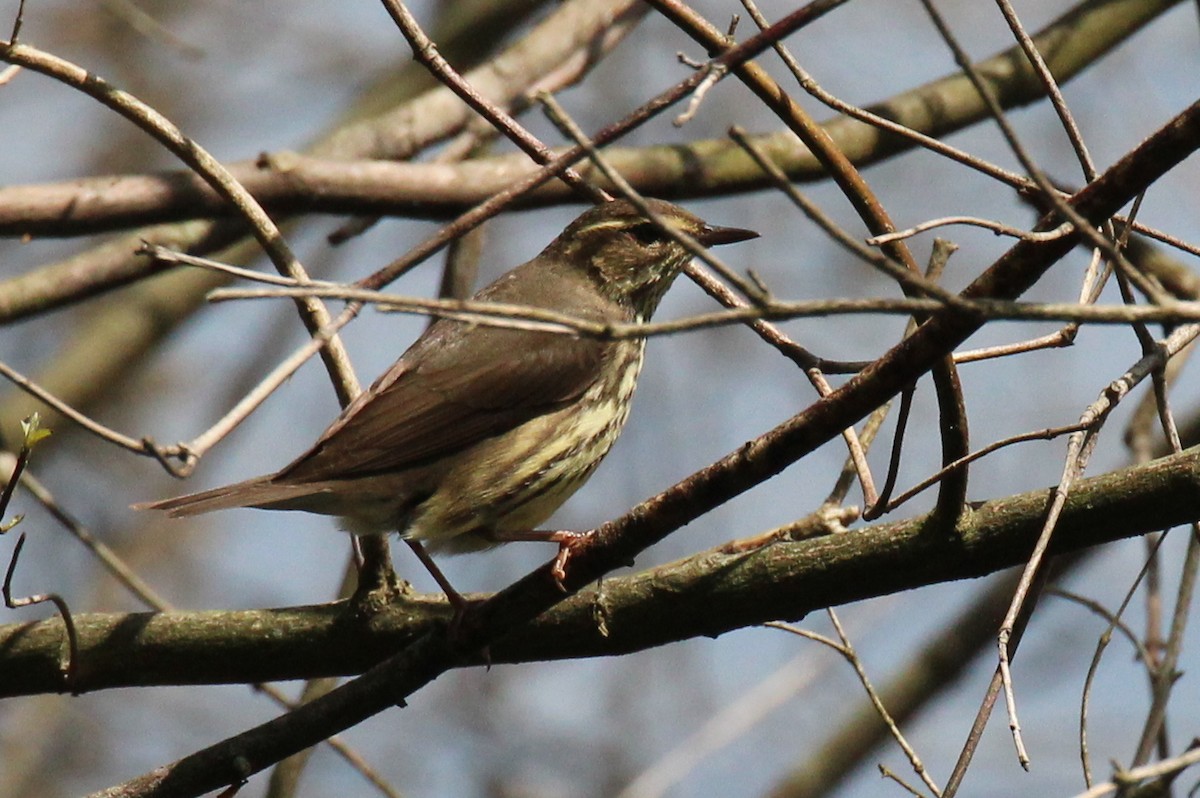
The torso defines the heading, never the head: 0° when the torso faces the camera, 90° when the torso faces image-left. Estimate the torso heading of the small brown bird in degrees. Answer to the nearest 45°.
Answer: approximately 270°
